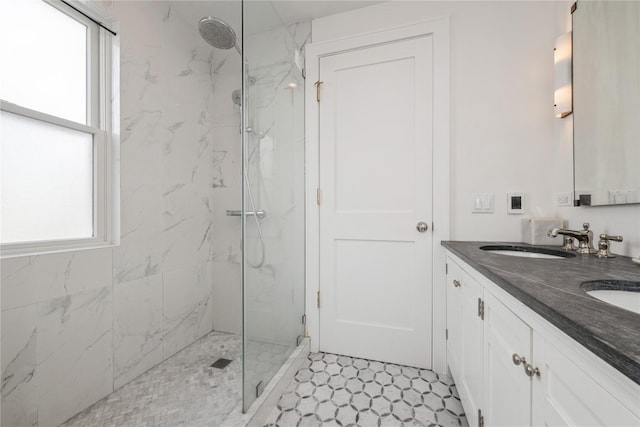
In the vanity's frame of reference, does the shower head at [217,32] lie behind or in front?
in front

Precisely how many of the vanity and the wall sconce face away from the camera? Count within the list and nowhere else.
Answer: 0

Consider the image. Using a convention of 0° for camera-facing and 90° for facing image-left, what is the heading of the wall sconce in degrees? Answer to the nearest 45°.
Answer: approximately 45°

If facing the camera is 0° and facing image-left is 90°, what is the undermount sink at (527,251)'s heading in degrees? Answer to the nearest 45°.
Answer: approximately 45°

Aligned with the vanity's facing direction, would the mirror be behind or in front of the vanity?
behind

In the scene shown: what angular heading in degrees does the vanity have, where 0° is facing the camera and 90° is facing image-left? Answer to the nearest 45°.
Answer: approximately 45°

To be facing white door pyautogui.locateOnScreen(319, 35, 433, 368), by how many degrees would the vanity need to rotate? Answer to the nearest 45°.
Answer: approximately 90° to its right
